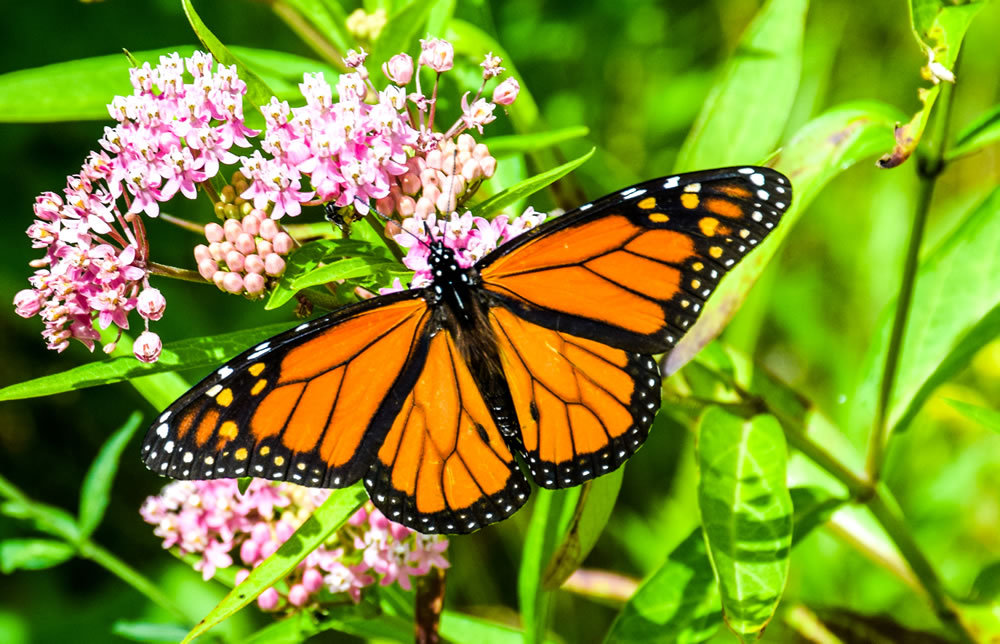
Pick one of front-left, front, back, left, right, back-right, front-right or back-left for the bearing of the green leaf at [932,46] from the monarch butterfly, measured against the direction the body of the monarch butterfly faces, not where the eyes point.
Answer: right

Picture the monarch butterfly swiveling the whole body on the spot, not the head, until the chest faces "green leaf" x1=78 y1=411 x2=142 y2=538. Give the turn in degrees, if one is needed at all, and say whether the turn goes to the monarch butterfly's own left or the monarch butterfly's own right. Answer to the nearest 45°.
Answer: approximately 45° to the monarch butterfly's own left

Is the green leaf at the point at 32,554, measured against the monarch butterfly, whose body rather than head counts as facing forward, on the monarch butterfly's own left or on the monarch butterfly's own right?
on the monarch butterfly's own left

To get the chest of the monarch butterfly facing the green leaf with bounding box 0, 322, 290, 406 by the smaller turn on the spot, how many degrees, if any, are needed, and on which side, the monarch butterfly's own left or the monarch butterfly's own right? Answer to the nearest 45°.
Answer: approximately 90° to the monarch butterfly's own left

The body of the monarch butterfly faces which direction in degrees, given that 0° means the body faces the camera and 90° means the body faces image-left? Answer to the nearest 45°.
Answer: approximately 180°
